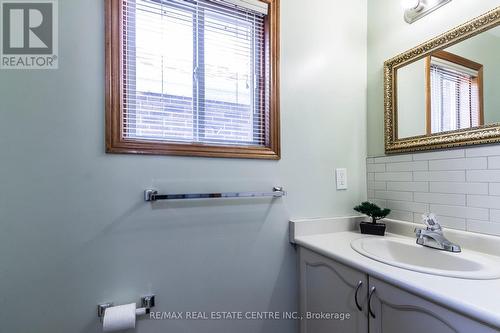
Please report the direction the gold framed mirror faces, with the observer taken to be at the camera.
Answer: facing the viewer and to the left of the viewer

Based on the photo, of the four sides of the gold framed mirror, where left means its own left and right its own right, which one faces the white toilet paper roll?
front

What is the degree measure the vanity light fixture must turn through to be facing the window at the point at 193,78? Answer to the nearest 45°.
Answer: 0° — it already faces it

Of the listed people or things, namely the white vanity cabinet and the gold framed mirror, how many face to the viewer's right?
0
